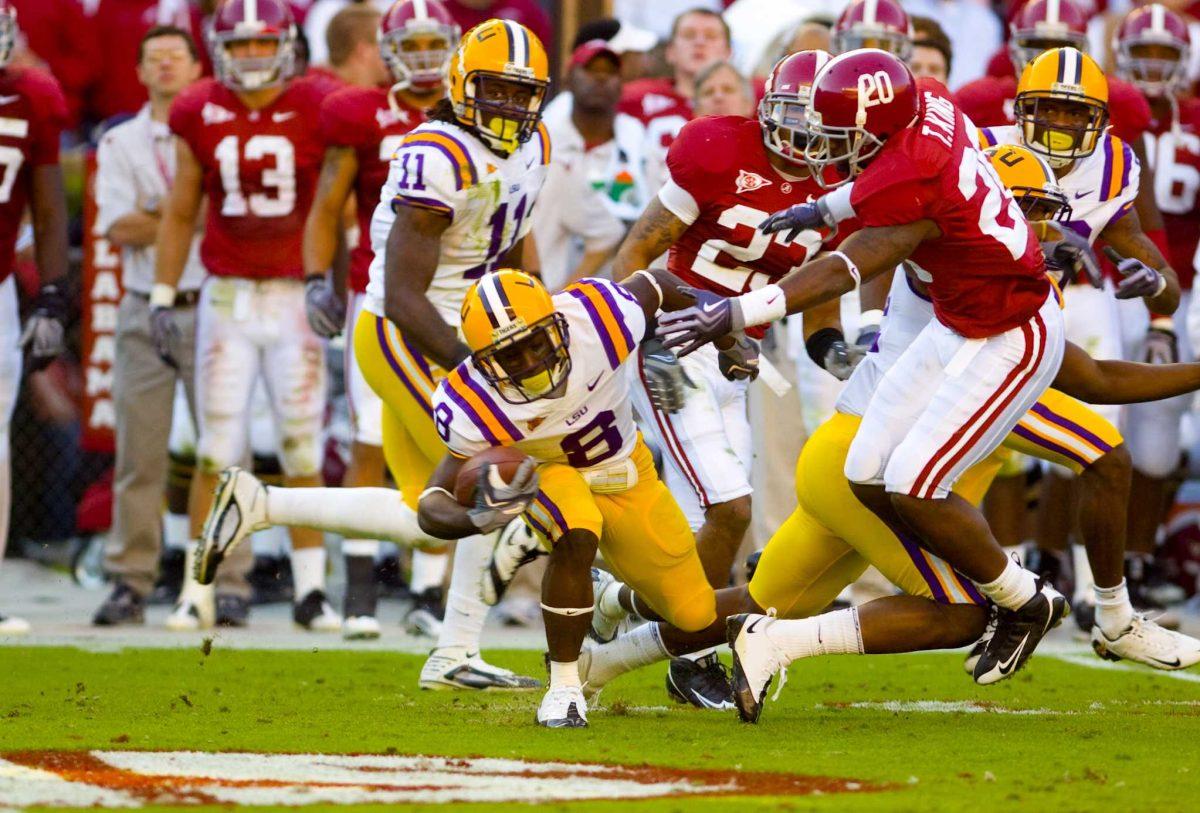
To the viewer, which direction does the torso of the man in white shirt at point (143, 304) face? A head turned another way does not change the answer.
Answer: toward the camera

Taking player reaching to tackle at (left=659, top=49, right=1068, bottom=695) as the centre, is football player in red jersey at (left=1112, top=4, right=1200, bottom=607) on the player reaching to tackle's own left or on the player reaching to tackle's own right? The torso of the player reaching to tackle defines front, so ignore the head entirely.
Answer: on the player reaching to tackle's own right

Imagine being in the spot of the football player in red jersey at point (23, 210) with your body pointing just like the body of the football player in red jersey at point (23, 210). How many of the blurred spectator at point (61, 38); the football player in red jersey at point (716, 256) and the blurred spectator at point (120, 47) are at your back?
2

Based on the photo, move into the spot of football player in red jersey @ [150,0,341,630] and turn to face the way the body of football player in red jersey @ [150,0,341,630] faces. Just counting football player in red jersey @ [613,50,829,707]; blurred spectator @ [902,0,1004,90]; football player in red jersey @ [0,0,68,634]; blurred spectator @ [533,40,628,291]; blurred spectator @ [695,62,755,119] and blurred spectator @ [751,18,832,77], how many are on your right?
1

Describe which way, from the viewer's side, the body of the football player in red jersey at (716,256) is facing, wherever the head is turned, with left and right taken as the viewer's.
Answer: facing the viewer and to the right of the viewer

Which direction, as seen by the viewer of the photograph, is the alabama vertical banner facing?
facing the viewer

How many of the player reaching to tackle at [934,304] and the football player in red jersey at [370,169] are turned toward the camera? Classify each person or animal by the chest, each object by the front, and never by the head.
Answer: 1

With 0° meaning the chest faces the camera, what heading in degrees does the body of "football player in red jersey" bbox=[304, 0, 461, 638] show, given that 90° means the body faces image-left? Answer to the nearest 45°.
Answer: approximately 0°

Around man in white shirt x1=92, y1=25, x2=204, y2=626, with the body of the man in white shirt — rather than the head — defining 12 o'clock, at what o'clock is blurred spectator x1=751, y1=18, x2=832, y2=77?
The blurred spectator is roughly at 9 o'clock from the man in white shirt.

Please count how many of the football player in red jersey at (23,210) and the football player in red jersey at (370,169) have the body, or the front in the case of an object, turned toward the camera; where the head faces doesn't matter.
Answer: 2

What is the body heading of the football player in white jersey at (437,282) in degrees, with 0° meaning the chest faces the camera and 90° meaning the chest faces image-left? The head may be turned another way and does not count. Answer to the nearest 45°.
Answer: approximately 315°

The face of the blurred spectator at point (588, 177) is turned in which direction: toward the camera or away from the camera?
toward the camera

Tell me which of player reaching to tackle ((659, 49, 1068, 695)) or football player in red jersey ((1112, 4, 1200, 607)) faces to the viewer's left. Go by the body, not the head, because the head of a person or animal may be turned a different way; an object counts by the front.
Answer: the player reaching to tackle

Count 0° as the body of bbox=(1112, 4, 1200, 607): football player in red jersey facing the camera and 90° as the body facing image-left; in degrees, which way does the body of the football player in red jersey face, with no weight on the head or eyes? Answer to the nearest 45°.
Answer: approximately 0°
